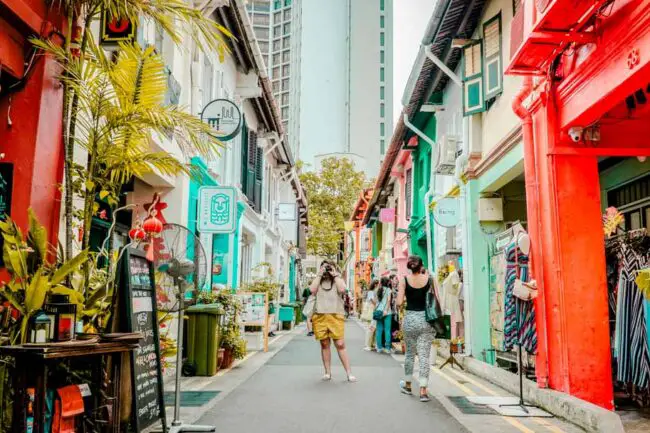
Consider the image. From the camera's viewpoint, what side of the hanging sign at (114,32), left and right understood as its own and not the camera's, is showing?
front

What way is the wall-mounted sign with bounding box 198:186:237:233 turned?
toward the camera

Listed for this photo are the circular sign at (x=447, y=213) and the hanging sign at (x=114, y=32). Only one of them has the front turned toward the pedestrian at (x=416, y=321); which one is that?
the circular sign

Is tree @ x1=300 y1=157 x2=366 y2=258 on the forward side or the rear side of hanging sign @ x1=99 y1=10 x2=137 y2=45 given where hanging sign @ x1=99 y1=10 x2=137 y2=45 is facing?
on the rear side

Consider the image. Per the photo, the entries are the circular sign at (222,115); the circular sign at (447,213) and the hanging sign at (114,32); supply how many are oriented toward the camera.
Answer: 3

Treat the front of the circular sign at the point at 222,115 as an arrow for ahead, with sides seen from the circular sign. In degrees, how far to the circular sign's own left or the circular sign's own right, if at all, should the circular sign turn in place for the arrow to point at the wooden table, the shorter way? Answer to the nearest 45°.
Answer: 0° — it already faces it

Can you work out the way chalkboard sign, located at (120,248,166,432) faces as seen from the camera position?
facing the viewer and to the right of the viewer

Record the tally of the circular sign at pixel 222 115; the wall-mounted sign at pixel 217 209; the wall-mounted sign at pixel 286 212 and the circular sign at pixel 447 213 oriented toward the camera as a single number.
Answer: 4

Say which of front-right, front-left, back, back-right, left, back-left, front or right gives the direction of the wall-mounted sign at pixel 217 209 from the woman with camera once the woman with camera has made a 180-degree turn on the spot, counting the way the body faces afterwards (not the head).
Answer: front-left

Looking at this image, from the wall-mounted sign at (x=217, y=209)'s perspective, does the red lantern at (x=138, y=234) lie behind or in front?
in front

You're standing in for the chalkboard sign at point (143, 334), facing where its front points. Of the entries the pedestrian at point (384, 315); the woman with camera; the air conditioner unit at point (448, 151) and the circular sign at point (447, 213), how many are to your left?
4

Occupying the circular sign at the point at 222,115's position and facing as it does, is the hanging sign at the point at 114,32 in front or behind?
in front

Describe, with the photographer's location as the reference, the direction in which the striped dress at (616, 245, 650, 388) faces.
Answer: facing the viewer and to the left of the viewer

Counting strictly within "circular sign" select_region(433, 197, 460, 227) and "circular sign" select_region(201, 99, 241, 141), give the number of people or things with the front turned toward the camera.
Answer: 2
